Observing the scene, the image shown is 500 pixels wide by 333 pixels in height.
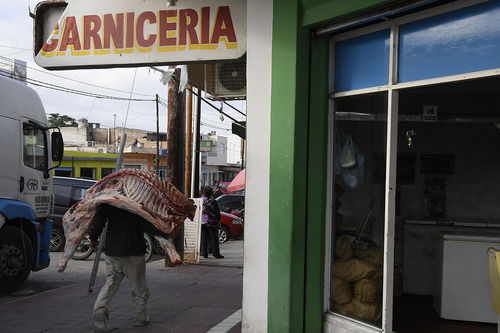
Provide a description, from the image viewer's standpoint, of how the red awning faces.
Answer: facing to the left of the viewer

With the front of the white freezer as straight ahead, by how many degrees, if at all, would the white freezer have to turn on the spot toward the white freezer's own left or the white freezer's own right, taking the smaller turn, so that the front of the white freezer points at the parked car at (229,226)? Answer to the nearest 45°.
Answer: approximately 135° to the white freezer's own right

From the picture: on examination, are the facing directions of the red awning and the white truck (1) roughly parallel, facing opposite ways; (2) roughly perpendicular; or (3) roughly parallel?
roughly perpendicular

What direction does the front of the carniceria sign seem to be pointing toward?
toward the camera

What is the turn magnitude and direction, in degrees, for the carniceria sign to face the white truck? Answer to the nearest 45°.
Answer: approximately 135° to its right

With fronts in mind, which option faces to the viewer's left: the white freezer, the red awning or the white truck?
the red awning

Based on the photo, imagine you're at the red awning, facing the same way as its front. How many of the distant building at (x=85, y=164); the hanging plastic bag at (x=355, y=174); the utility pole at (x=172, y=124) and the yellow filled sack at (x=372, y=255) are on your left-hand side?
3

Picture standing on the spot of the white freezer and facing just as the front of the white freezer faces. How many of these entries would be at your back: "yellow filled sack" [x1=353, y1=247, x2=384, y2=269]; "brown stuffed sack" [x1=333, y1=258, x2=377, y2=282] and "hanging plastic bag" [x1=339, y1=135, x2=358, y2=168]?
0

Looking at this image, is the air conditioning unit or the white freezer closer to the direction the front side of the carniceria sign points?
the white freezer

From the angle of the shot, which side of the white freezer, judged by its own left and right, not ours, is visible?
front
